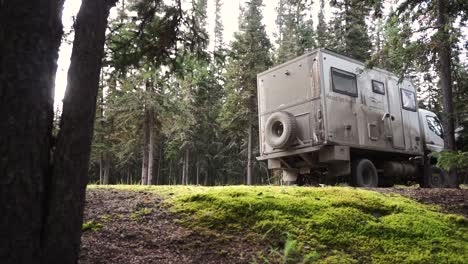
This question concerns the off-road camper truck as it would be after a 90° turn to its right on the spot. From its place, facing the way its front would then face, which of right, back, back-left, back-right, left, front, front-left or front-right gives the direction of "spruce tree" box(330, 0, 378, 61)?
back-left

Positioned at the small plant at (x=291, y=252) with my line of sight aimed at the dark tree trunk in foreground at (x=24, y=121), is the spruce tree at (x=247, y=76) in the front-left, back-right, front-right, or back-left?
back-right

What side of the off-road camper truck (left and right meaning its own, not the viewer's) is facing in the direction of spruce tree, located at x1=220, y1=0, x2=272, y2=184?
left

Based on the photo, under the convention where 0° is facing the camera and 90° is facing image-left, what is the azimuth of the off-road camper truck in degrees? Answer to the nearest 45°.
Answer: approximately 225°

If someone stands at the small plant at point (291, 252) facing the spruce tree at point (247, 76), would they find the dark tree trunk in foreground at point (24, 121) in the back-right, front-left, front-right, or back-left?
back-left

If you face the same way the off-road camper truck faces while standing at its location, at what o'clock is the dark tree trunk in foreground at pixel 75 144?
The dark tree trunk in foreground is roughly at 5 o'clock from the off-road camper truck.

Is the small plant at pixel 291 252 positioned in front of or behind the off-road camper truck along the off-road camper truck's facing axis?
behind

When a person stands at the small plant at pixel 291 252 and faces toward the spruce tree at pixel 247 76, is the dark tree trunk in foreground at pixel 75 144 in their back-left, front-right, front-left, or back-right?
back-left

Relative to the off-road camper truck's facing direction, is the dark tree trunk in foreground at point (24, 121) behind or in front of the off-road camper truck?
behind

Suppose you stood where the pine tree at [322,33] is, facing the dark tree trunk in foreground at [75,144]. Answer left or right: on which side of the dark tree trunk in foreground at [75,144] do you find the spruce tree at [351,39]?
left

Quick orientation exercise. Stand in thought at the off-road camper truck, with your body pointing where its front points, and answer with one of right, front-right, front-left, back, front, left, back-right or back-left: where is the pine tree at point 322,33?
front-left

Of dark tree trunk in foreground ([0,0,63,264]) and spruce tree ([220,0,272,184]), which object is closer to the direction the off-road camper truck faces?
the spruce tree
